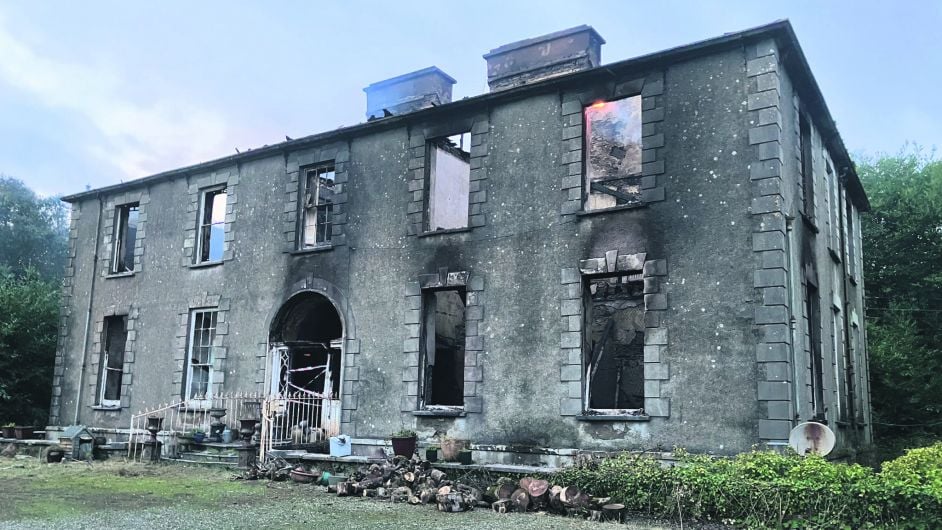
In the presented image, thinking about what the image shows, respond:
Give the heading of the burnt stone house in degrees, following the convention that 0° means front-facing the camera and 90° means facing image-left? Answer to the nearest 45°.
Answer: approximately 45°

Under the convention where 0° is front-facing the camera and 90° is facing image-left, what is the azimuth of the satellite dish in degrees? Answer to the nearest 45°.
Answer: approximately 0°

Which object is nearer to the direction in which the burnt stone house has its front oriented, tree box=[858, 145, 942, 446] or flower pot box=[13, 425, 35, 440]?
the flower pot

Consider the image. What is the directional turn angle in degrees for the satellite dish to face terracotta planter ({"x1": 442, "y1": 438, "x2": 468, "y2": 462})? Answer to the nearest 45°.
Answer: approximately 90° to its right

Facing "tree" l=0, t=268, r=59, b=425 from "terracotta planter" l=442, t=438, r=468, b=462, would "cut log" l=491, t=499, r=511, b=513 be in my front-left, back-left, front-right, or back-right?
back-left

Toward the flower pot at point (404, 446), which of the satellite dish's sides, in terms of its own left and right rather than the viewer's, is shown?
right

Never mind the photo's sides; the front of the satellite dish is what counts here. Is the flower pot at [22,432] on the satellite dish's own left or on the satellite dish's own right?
on the satellite dish's own right

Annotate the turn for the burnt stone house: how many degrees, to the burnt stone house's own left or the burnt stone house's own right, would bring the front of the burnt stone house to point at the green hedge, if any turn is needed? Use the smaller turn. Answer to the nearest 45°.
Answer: approximately 90° to the burnt stone house's own left

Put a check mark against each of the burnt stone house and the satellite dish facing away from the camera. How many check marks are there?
0
